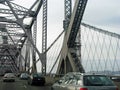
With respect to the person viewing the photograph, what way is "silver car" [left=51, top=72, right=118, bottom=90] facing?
facing away from the viewer and to the left of the viewer
